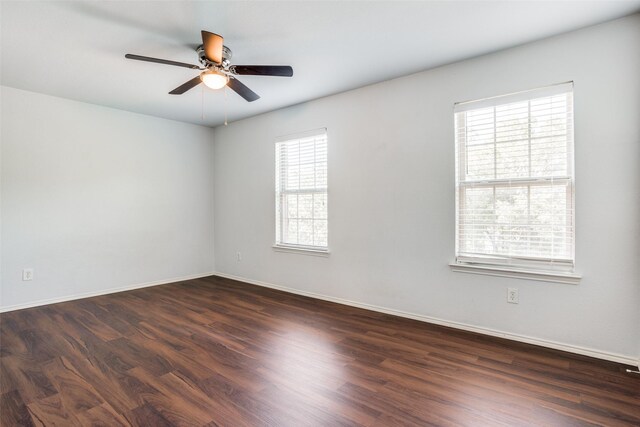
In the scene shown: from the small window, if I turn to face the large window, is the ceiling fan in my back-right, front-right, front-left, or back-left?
front-right

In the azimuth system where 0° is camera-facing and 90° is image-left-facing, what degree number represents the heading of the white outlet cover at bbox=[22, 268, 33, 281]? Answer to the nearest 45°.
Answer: approximately 0°

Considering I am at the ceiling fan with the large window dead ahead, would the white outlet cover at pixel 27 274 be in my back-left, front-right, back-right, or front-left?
back-left

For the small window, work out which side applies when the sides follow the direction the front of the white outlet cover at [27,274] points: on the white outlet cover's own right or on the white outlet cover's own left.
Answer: on the white outlet cover's own left

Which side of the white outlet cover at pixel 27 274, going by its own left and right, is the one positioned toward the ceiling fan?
front

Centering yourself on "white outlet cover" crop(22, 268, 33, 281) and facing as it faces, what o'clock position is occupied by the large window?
The large window is roughly at 11 o'clock from the white outlet cover.

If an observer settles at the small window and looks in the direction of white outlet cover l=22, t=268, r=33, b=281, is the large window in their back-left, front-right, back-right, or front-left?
back-left

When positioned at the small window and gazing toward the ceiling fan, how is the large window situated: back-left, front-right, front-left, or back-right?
front-left
